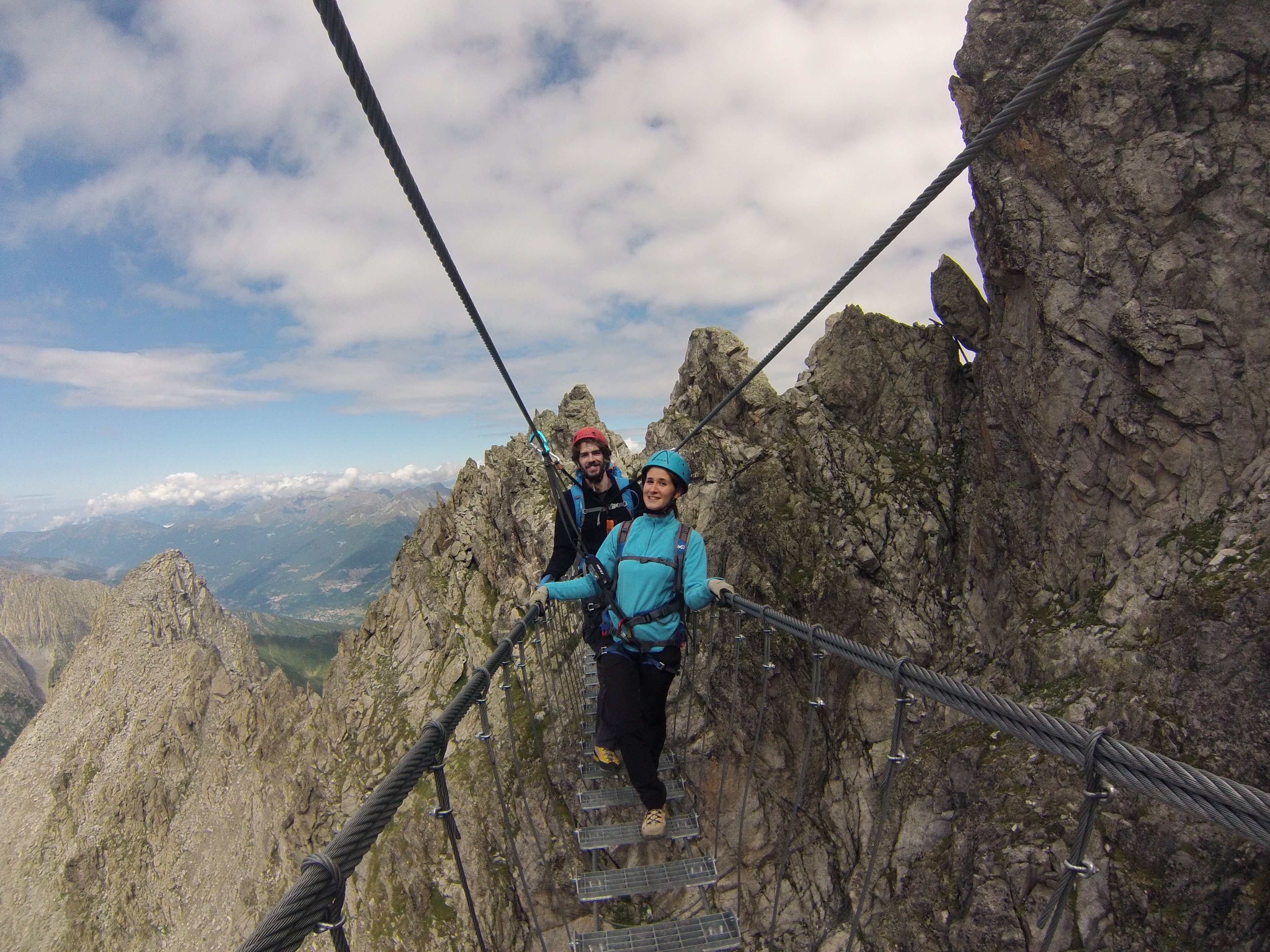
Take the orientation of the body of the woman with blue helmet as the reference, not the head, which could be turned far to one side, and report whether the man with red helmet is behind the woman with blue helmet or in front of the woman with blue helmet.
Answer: behind

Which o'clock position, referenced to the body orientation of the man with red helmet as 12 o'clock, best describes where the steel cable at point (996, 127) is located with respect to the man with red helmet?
The steel cable is roughly at 11 o'clock from the man with red helmet.

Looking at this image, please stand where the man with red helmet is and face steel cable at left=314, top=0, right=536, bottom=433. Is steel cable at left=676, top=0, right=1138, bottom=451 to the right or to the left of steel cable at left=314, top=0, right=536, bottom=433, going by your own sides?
left

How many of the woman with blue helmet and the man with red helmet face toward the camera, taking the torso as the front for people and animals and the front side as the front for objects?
2

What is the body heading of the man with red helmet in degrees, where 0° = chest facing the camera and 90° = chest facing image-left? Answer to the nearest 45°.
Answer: approximately 0°
